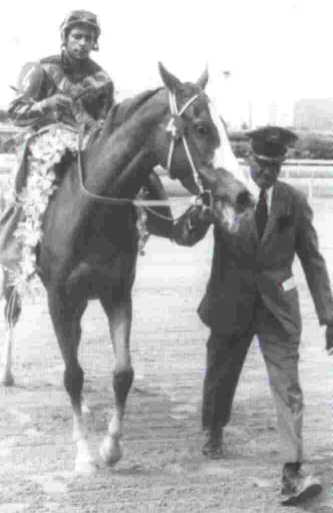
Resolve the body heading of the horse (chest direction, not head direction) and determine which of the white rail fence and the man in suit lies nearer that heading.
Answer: the man in suit

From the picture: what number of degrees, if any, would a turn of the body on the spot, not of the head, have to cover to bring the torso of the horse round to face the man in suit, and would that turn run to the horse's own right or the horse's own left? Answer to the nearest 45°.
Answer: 0° — it already faces them

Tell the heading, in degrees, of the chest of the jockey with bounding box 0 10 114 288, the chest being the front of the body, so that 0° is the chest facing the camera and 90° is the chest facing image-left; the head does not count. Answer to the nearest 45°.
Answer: approximately 315°

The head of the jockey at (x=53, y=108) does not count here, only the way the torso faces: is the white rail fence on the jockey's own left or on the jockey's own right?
on the jockey's own left

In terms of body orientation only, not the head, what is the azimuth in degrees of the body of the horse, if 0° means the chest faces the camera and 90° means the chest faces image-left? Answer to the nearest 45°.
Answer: approximately 315°

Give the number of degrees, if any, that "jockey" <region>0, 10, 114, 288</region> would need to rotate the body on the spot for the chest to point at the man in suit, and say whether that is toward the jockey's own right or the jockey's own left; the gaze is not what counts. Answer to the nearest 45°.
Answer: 0° — they already face them
